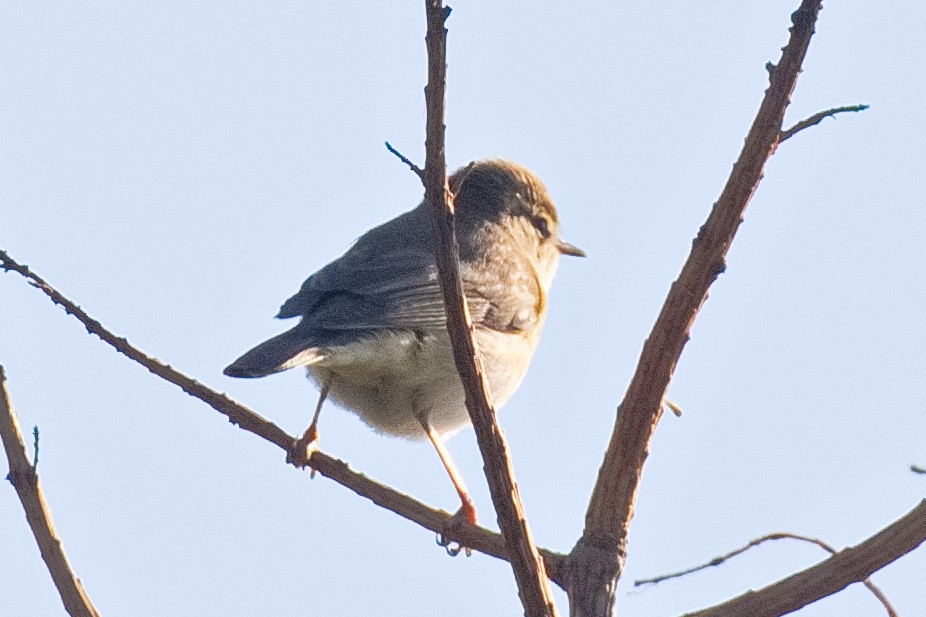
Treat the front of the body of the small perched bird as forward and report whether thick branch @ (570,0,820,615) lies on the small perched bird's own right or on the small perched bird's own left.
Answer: on the small perched bird's own right

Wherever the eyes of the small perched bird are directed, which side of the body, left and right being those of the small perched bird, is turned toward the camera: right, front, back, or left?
right

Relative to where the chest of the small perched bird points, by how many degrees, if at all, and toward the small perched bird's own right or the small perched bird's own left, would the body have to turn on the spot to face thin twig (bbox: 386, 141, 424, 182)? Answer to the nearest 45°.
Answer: approximately 90° to the small perched bird's own right

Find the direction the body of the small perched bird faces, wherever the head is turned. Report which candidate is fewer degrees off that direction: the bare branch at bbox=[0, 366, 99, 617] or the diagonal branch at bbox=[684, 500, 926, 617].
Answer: the diagonal branch

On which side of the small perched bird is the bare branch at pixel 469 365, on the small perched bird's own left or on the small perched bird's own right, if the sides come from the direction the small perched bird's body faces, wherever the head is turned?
on the small perched bird's own right

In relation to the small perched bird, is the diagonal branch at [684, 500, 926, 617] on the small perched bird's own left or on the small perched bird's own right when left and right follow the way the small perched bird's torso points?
on the small perched bird's own right
